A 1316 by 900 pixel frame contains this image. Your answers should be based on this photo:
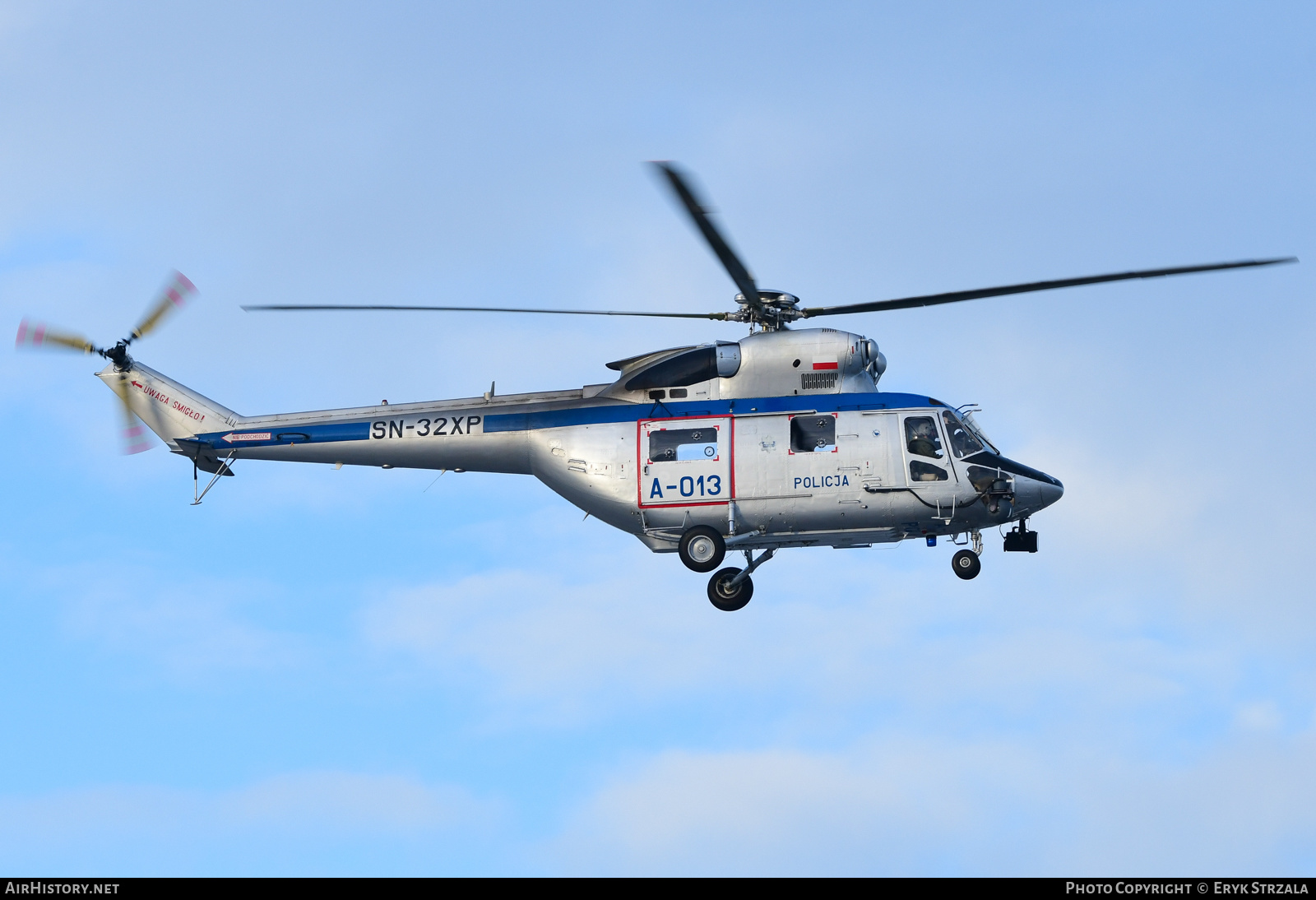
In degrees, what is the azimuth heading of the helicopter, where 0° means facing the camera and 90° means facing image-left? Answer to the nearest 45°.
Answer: approximately 270°

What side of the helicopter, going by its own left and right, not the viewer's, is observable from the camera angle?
right
